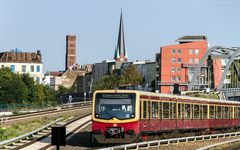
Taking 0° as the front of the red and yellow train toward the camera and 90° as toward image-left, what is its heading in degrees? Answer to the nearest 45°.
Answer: approximately 45°
